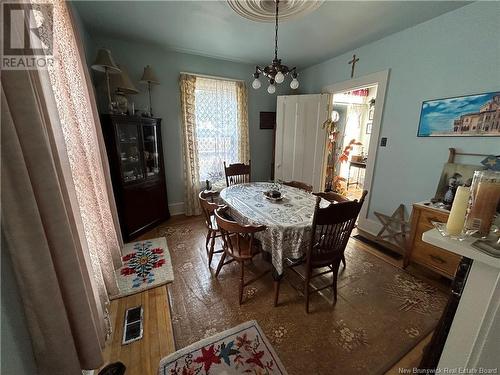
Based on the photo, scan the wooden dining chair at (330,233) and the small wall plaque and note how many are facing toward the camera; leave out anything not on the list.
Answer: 1

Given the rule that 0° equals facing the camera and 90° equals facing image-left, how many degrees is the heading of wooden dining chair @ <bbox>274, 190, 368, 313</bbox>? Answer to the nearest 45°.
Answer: approximately 135°

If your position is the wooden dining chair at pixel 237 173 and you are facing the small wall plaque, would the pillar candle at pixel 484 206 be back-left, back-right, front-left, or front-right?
back-right

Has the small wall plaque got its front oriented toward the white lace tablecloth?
yes

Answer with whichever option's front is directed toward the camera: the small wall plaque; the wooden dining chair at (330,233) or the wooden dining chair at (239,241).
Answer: the small wall plaque

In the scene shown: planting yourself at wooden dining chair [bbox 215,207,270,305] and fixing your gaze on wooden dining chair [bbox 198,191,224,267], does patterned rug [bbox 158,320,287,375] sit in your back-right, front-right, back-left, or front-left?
back-left

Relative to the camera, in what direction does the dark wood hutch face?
facing the viewer and to the right of the viewer

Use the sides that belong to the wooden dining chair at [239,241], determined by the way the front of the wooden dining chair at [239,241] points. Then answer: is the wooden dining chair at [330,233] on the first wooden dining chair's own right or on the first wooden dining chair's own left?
on the first wooden dining chair's own right

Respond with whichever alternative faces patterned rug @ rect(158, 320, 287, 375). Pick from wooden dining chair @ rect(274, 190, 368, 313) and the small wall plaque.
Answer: the small wall plaque

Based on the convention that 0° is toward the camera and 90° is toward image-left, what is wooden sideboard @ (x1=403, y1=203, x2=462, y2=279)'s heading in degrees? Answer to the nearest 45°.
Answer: approximately 45°

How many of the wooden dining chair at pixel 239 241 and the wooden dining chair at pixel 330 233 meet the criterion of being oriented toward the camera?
0

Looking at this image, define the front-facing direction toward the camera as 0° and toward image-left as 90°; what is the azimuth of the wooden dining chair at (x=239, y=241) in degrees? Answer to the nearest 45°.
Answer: approximately 225°

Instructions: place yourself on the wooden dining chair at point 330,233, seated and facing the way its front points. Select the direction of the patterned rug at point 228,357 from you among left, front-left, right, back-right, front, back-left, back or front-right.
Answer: left

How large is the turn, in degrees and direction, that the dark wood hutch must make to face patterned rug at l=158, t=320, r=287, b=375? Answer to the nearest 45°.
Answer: approximately 45° to its right

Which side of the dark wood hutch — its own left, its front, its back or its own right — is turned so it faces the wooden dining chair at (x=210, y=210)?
front
